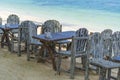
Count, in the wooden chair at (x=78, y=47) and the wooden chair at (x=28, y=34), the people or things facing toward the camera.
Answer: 0

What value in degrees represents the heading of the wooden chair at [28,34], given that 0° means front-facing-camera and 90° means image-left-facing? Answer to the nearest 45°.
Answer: approximately 225°

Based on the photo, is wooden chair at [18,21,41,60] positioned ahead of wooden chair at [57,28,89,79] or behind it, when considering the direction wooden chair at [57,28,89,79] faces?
ahead

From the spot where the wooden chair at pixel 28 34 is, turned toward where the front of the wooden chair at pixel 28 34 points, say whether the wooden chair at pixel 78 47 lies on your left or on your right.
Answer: on your right

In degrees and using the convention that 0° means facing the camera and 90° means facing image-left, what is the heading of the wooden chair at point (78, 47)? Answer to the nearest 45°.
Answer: approximately 135°

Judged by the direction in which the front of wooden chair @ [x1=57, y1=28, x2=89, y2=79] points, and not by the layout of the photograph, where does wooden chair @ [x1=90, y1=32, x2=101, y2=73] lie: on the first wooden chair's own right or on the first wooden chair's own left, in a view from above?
on the first wooden chair's own right
